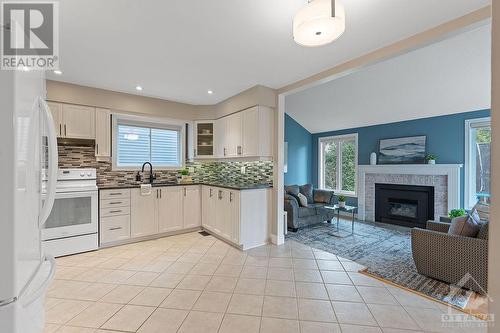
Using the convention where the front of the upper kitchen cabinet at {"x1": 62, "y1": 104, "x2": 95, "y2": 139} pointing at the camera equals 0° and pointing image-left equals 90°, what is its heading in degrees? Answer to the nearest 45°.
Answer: approximately 0°

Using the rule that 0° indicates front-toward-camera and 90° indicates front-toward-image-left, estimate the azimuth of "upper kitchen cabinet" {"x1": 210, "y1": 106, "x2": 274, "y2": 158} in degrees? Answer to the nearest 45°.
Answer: approximately 45°

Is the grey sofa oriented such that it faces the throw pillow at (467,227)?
yes

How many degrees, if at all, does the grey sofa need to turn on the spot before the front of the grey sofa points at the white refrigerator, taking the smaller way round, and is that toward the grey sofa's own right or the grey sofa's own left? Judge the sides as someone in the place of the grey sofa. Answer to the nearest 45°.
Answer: approximately 45° to the grey sofa's own right

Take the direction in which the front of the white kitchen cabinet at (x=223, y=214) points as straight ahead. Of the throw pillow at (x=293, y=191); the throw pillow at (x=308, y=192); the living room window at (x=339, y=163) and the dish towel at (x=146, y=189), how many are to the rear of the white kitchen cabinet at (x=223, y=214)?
3

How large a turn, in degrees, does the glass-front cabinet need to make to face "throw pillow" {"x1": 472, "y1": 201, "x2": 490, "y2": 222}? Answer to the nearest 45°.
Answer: approximately 45° to its left

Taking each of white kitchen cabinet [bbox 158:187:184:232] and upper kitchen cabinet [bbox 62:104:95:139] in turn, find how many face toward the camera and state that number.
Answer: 2

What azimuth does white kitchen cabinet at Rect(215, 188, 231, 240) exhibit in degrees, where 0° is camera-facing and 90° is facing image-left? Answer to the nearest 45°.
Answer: approximately 45°

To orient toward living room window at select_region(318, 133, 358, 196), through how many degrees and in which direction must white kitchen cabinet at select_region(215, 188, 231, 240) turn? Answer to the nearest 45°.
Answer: approximately 180°

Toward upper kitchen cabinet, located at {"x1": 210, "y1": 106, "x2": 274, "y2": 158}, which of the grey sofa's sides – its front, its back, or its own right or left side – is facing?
right

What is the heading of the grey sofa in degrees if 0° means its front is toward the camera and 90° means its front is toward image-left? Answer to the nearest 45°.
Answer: approximately 315°

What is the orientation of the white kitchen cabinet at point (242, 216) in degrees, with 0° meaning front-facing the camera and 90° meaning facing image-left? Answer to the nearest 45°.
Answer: approximately 45°
